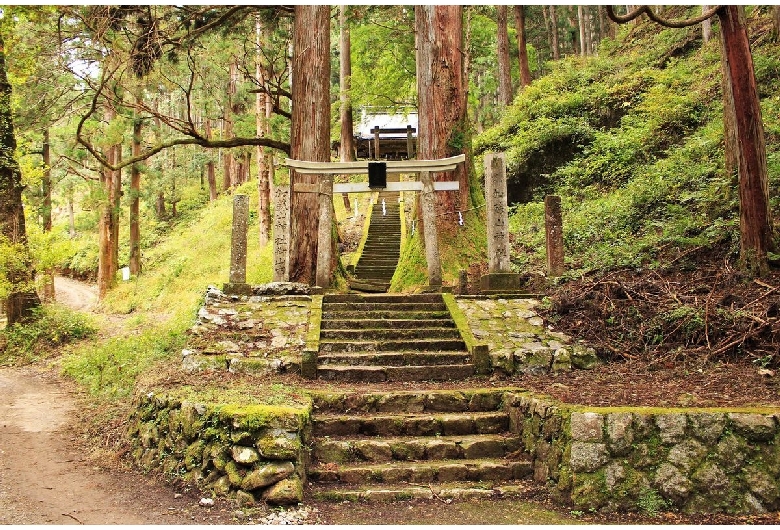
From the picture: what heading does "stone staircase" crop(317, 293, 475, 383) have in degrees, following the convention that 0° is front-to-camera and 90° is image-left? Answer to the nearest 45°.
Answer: approximately 0°

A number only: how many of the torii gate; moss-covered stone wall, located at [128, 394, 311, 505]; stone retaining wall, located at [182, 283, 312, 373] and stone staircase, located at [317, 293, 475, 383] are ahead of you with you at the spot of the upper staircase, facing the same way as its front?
4

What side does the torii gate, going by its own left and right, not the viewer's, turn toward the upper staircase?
back

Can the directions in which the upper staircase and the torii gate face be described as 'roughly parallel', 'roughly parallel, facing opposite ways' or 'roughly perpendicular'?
roughly parallel

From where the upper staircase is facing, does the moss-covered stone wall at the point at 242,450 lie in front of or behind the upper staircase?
in front

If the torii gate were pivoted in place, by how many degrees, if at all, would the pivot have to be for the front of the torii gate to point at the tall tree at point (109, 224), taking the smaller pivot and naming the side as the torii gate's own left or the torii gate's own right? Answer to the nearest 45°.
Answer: approximately 135° to the torii gate's own right

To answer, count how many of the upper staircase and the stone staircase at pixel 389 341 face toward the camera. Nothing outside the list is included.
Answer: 2

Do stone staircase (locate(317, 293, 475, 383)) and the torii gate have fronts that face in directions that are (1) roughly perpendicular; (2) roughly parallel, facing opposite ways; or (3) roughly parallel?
roughly parallel

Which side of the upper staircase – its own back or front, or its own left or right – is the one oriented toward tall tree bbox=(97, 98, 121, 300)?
right

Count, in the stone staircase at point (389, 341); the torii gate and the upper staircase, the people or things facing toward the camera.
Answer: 3

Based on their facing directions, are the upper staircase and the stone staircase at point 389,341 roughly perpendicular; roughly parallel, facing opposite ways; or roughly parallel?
roughly parallel

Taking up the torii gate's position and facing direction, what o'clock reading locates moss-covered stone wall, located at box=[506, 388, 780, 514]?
The moss-covered stone wall is roughly at 11 o'clock from the torii gate.

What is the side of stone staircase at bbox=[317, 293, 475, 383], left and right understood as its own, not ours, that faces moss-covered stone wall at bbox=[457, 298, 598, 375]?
left

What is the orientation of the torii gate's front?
toward the camera

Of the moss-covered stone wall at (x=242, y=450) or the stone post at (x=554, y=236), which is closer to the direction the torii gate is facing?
the moss-covered stone wall
